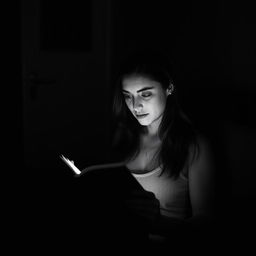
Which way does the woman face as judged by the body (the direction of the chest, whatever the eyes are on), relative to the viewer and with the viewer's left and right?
facing the viewer and to the left of the viewer

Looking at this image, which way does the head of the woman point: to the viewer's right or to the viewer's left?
to the viewer's left
